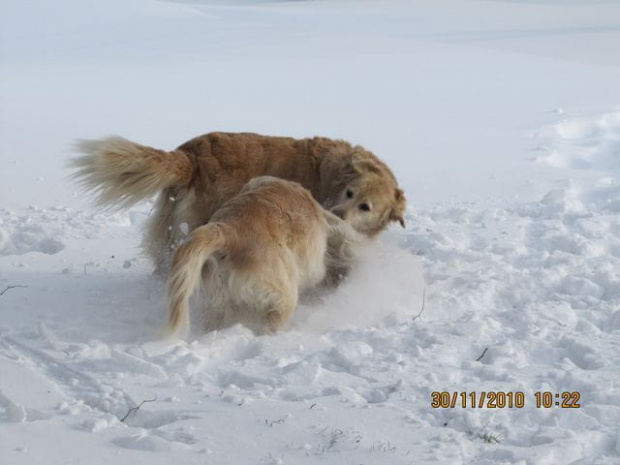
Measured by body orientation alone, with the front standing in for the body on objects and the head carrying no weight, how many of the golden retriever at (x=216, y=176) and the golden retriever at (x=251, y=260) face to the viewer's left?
0

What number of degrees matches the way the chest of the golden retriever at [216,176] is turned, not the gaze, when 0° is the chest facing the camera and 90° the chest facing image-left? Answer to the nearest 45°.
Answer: approximately 270°

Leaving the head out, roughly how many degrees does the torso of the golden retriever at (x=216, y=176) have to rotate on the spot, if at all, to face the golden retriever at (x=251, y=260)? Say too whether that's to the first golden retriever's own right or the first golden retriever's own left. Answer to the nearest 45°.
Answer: approximately 90° to the first golden retriever's own right

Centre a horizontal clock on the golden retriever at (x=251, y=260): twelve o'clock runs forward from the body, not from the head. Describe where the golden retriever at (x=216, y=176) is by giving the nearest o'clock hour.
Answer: the golden retriever at (x=216, y=176) is roughly at 10 o'clock from the golden retriever at (x=251, y=260).

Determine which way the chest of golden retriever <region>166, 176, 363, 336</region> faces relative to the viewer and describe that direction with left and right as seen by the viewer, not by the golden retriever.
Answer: facing away from the viewer and to the right of the viewer
